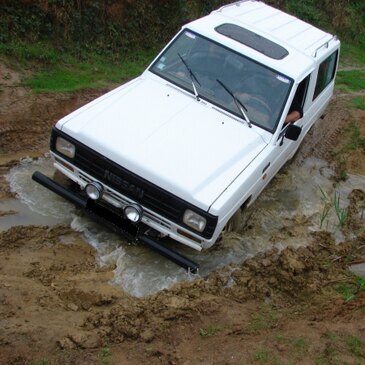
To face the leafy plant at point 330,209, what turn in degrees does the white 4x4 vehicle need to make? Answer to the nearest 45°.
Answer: approximately 90° to its left

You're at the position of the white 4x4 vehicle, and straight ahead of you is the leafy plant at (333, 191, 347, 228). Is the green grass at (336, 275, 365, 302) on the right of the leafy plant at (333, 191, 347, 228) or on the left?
right

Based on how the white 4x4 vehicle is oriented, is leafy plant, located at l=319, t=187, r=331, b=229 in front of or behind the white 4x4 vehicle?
behind

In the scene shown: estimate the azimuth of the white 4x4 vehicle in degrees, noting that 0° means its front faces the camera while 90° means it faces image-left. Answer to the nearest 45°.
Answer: approximately 45°

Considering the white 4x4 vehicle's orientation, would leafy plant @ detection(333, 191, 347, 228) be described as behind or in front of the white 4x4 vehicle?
behind
